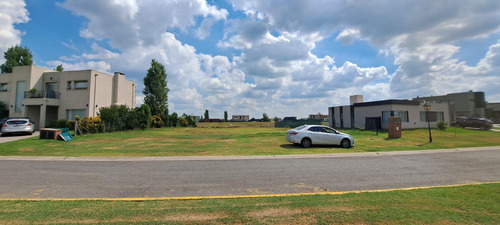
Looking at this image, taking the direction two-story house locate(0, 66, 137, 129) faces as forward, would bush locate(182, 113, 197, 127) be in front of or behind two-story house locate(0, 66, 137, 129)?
behind

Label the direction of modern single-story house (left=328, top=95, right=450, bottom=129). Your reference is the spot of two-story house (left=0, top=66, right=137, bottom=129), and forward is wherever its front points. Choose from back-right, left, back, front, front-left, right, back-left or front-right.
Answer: left

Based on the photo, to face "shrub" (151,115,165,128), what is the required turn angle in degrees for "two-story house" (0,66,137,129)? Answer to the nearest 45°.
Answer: approximately 135° to its left

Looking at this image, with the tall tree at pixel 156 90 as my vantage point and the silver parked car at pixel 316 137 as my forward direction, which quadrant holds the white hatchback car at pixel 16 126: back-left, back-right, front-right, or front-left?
front-right

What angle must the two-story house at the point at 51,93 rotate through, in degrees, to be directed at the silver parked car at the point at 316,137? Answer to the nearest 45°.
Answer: approximately 90° to its left

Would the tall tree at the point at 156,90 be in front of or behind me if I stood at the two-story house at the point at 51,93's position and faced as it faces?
behind

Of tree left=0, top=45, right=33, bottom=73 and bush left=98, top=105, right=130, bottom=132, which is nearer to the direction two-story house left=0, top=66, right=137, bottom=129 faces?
the bush

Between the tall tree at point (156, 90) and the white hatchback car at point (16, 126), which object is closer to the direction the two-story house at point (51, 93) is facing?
the white hatchback car

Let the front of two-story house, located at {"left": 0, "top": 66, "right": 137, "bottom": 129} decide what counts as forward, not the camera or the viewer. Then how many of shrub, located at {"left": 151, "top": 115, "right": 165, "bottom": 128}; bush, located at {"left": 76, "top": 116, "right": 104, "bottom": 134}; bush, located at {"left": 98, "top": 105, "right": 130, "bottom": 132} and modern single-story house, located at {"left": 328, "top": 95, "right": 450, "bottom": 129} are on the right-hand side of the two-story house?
0

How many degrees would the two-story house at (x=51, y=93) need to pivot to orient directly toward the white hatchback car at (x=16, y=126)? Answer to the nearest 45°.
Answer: approximately 45° to its left

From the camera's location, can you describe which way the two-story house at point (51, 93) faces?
facing the viewer and to the left of the viewer

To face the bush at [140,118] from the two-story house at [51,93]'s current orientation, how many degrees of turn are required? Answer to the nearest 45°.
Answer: approximately 90° to its left

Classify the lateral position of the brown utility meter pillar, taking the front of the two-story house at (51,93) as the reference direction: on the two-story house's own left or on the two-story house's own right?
on the two-story house's own left

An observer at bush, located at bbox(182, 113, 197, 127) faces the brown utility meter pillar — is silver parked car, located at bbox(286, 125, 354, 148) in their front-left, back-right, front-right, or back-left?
front-right
